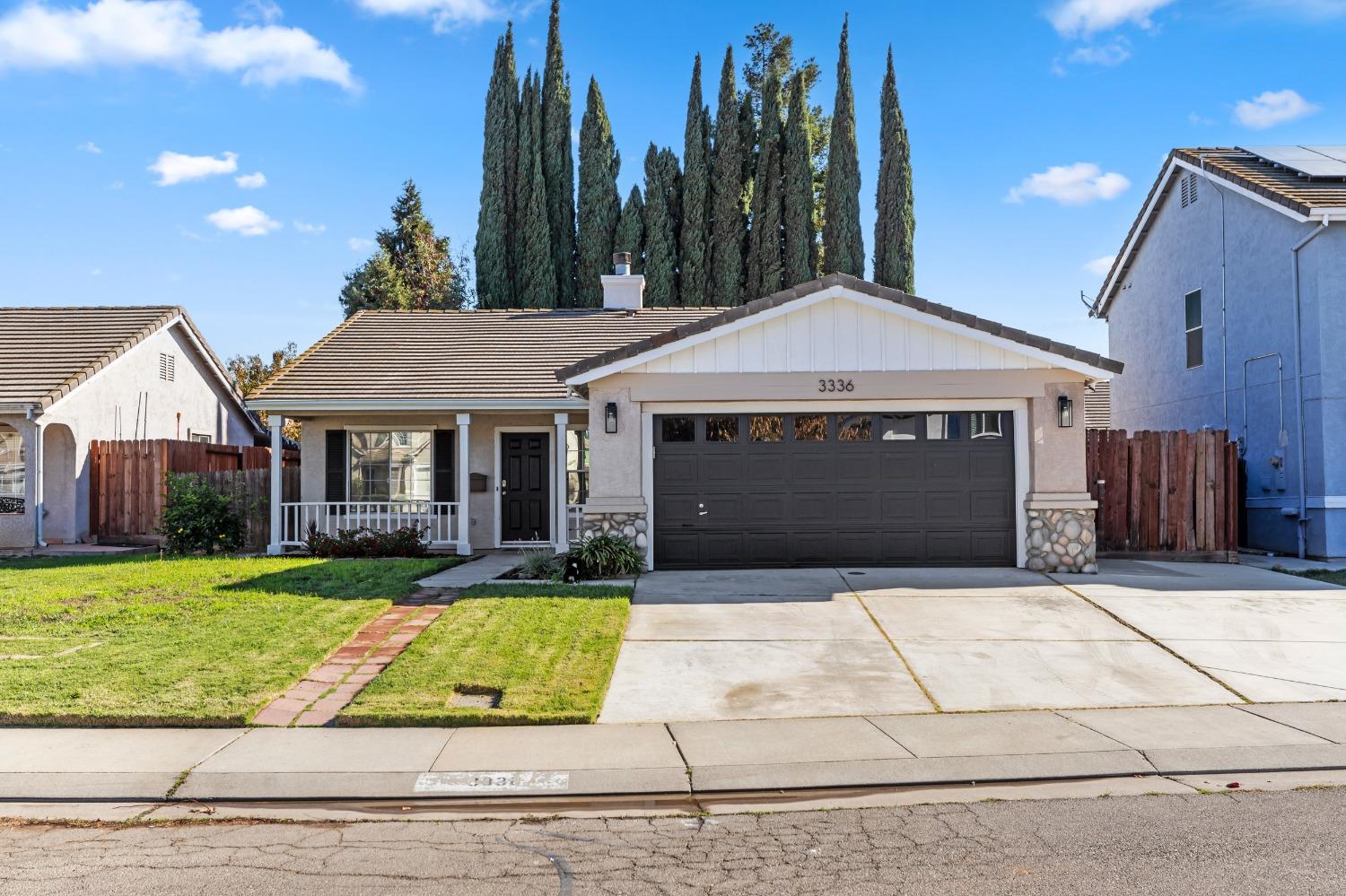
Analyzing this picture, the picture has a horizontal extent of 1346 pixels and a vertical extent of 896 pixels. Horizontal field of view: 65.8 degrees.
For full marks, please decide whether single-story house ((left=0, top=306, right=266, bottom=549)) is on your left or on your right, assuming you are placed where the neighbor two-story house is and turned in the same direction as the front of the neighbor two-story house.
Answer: on your right

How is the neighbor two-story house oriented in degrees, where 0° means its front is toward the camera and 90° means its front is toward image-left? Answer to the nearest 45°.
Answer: approximately 315°

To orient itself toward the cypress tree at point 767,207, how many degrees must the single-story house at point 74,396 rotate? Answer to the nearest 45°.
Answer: approximately 135° to its left

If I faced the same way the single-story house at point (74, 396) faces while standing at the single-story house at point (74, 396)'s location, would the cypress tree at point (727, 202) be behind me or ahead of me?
behind

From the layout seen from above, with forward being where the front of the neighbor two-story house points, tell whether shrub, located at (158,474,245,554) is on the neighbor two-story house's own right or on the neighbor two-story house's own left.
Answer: on the neighbor two-story house's own right

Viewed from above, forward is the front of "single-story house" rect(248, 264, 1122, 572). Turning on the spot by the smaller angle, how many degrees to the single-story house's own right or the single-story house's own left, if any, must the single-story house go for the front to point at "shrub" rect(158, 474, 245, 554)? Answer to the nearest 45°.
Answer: approximately 90° to the single-story house's own right

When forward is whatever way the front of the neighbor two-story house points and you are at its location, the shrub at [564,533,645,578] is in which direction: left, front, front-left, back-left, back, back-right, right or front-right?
right

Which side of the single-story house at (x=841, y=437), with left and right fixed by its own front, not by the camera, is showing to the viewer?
front

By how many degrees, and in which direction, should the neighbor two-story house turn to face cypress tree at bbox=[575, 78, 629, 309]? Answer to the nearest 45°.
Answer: approximately 180°

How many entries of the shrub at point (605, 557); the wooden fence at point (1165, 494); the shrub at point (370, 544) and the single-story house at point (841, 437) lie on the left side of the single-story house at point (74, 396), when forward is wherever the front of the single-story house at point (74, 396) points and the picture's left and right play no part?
4

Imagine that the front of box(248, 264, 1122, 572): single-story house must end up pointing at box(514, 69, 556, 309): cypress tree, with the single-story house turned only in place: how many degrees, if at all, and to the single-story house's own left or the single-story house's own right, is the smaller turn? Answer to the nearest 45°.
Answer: approximately 180°

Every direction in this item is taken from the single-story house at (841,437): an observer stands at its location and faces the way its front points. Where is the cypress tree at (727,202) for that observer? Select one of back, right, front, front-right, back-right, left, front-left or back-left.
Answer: back

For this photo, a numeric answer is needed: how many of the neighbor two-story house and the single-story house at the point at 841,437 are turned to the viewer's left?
0

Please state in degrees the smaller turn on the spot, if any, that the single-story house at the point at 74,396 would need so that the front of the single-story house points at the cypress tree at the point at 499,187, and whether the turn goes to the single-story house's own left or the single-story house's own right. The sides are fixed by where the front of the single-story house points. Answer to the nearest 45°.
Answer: approximately 180°

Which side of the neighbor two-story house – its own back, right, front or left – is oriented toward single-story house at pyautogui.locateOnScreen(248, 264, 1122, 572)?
right

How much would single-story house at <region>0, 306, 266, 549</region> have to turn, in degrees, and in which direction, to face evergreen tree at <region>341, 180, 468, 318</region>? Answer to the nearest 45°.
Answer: approximately 180°
